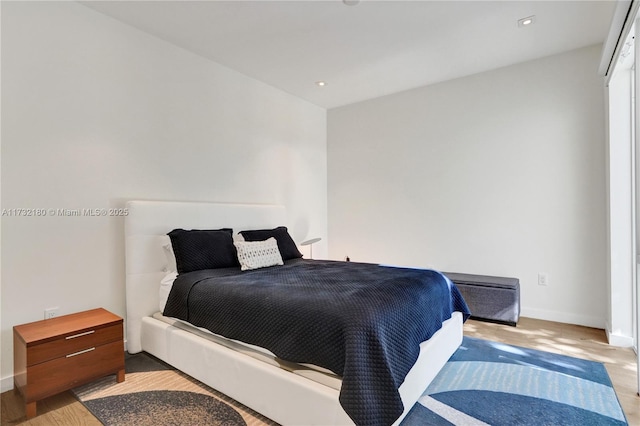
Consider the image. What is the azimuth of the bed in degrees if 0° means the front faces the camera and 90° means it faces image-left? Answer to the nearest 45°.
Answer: approximately 315°

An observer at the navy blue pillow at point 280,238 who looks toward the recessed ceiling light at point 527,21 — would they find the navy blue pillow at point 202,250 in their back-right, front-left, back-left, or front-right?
back-right

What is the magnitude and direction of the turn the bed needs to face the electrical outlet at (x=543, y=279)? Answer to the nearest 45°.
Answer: approximately 45° to its left

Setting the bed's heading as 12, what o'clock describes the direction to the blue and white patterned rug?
The blue and white patterned rug is roughly at 11 o'clock from the bed.

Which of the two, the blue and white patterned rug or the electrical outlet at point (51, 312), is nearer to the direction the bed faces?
the blue and white patterned rug

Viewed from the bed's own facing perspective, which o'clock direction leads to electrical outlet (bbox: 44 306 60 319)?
The electrical outlet is roughly at 5 o'clock from the bed.
